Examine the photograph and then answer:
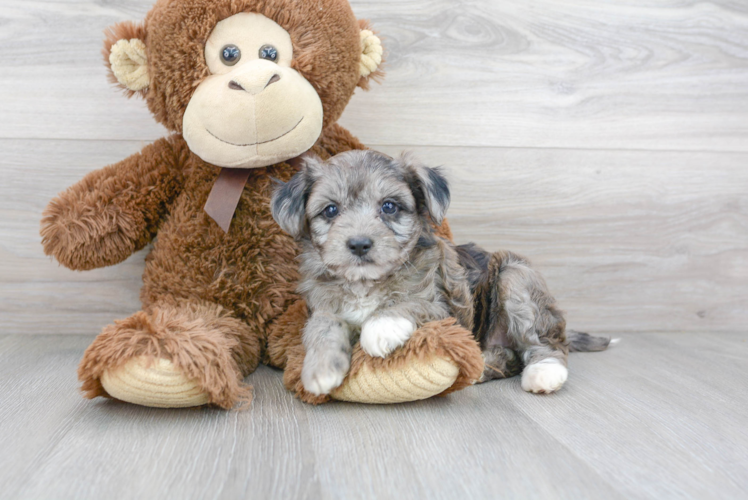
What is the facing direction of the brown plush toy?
toward the camera

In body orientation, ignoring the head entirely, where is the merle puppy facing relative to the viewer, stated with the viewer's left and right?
facing the viewer and to the left of the viewer
